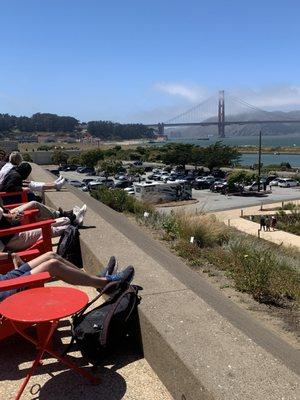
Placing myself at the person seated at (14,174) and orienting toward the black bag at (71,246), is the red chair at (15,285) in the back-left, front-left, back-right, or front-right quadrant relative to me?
front-right

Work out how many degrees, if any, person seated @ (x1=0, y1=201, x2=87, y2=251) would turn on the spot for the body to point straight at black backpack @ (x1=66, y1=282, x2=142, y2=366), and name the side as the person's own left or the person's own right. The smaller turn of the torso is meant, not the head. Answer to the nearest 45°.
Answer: approximately 90° to the person's own right

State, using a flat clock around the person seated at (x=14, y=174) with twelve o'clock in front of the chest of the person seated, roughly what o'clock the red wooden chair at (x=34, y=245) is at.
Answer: The red wooden chair is roughly at 3 o'clock from the person seated.

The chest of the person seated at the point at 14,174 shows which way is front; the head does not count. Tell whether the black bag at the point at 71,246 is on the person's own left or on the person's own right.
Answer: on the person's own right

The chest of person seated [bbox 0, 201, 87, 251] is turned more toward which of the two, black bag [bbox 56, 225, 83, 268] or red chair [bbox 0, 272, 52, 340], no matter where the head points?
the black bag

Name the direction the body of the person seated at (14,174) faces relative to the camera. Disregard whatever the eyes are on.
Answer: to the viewer's right

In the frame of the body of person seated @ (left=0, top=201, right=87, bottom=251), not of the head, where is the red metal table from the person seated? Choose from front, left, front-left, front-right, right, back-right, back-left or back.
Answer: right

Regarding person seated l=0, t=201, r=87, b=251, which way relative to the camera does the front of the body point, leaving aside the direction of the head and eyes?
to the viewer's right

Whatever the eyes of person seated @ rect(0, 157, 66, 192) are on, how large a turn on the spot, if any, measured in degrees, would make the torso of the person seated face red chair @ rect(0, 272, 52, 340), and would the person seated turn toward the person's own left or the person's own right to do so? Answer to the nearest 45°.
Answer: approximately 90° to the person's own right

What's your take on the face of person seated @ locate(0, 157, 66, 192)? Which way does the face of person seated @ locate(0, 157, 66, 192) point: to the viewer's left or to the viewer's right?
to the viewer's right

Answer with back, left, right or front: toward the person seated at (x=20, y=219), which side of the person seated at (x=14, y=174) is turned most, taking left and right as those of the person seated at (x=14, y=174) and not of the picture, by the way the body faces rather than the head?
right

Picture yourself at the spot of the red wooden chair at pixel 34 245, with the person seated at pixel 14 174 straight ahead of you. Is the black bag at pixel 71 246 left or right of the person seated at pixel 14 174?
right

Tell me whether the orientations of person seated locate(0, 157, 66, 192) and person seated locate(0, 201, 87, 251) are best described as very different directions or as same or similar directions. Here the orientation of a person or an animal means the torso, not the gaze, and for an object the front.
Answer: same or similar directions

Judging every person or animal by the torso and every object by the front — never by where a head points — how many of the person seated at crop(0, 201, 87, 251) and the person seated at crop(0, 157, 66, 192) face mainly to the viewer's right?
2

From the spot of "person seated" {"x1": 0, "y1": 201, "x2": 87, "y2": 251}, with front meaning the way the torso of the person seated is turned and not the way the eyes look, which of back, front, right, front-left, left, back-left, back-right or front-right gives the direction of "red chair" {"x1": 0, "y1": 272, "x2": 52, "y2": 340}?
right
